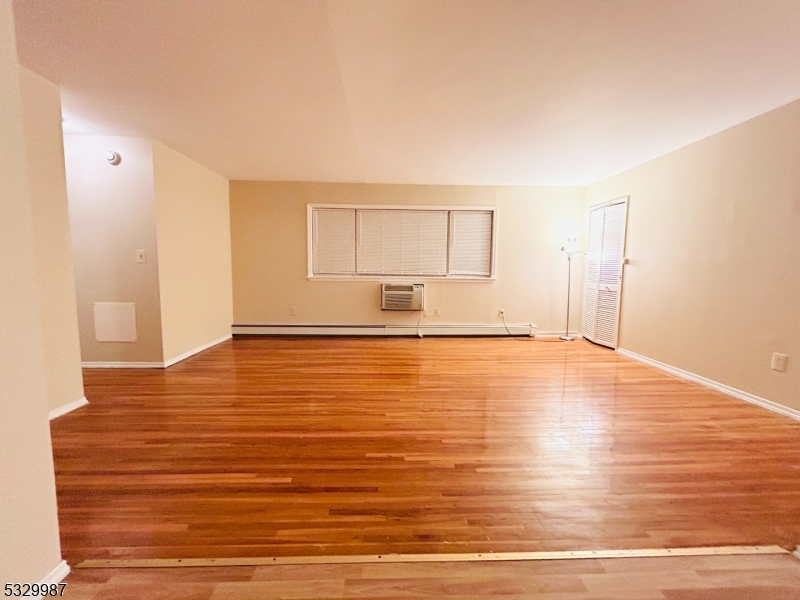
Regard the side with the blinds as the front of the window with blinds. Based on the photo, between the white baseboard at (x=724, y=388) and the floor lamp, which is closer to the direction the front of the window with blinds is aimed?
the white baseboard

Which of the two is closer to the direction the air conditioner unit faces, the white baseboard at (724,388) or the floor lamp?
the white baseboard

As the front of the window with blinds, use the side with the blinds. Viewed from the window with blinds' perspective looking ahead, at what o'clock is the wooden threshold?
The wooden threshold is roughly at 12 o'clock from the window with blinds.

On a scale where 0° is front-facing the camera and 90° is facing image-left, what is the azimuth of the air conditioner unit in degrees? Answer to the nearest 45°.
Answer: approximately 0°

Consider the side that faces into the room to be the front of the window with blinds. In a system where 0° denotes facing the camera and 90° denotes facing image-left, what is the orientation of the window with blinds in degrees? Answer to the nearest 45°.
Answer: approximately 0°

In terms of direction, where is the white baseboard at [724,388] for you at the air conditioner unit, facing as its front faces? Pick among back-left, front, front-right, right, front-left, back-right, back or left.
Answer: front-left

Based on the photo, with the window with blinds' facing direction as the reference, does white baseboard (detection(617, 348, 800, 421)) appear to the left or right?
on its left

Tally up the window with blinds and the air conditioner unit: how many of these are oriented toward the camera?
2

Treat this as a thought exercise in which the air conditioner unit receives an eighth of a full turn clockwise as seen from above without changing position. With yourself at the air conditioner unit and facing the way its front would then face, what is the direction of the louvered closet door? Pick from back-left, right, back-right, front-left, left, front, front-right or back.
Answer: back-left
